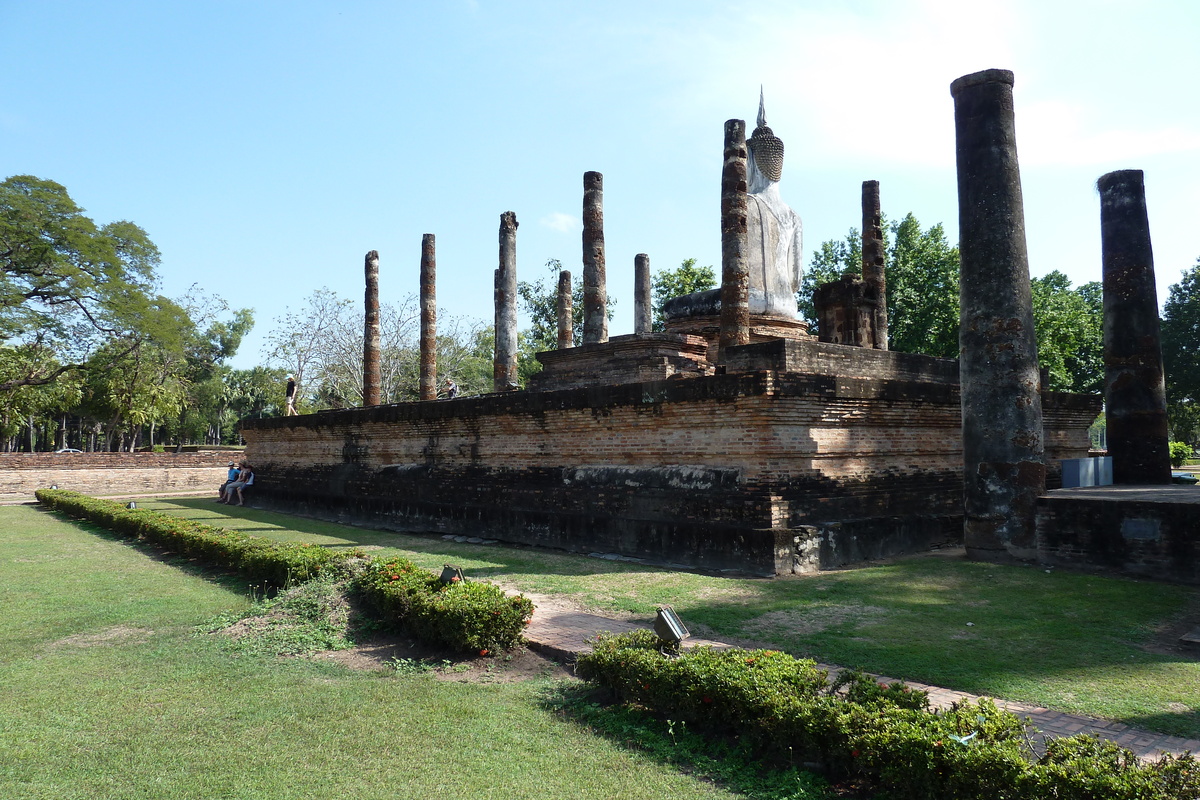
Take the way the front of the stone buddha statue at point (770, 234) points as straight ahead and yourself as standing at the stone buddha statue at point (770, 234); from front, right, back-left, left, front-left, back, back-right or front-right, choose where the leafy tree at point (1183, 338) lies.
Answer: right

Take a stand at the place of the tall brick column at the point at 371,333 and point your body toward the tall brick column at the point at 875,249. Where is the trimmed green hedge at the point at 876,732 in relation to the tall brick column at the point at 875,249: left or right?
right

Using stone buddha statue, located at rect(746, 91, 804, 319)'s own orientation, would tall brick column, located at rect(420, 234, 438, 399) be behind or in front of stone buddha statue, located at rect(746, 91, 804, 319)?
in front

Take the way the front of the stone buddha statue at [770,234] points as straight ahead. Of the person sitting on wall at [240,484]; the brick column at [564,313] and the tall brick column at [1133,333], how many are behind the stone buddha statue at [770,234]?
1

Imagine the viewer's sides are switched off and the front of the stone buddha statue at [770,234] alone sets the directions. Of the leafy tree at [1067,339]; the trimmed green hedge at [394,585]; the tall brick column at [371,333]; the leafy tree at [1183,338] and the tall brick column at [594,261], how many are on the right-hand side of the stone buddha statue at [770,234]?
2

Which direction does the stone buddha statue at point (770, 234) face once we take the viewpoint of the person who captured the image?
facing away from the viewer and to the left of the viewer

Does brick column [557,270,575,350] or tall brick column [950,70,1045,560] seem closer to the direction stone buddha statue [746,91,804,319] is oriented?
the brick column

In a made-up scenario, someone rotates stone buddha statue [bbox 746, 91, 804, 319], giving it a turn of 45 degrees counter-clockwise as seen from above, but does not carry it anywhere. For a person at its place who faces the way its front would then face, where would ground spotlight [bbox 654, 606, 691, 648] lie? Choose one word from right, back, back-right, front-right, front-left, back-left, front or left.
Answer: left

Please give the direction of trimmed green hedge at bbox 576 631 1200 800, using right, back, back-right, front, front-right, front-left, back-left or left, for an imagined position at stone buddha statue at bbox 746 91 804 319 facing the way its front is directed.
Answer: back-left

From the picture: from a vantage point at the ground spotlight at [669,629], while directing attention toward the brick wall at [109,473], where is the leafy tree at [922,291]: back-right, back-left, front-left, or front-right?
front-right

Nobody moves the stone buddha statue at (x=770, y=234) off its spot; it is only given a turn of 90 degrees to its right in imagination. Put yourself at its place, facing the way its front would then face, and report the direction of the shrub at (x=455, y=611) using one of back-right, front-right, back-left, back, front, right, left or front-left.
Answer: back-right

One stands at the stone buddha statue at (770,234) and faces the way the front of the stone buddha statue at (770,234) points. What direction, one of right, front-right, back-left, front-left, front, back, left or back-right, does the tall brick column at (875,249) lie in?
back-right

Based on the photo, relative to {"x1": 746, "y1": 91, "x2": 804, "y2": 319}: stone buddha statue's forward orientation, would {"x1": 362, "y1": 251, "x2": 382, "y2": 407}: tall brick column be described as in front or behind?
in front

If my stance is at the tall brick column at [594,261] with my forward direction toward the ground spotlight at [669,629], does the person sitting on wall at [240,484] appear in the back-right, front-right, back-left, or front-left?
back-right
